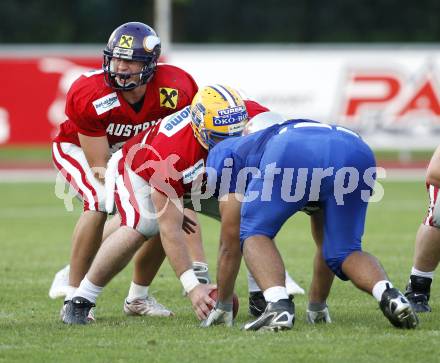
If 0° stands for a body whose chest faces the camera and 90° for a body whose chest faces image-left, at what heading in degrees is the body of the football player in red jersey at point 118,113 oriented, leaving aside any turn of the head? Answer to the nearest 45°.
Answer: approximately 315°

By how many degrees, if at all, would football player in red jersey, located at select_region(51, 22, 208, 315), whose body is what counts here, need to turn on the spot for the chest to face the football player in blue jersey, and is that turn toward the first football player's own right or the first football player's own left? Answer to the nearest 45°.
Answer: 0° — they already face them
